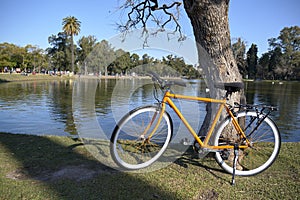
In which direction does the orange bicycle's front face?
to the viewer's left
